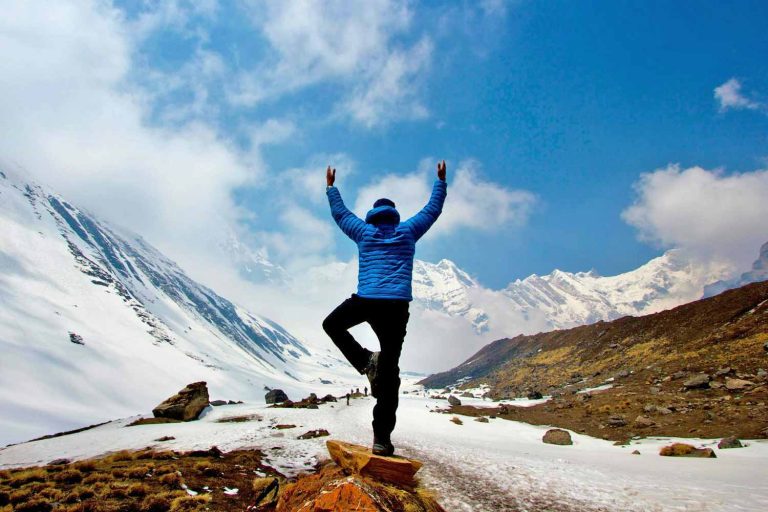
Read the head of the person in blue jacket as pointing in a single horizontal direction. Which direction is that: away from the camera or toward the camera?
away from the camera

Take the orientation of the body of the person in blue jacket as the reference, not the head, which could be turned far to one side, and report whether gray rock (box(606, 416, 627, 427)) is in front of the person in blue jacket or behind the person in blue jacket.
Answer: in front

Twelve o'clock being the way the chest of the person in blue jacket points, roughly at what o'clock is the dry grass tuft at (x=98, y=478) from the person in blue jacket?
The dry grass tuft is roughly at 10 o'clock from the person in blue jacket.

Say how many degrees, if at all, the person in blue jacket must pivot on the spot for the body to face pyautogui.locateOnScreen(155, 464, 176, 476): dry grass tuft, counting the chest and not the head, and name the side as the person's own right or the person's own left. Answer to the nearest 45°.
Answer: approximately 45° to the person's own left

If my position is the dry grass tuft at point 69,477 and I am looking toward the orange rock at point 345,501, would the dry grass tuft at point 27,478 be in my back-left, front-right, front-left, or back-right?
back-right

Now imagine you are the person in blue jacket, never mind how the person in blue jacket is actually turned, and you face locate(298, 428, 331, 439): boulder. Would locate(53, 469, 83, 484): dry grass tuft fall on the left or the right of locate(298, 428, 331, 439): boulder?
left

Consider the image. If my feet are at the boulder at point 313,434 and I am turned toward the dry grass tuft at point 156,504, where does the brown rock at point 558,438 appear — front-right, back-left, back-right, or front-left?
back-left

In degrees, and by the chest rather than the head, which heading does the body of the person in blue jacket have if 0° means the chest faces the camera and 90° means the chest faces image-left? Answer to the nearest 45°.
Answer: approximately 180°

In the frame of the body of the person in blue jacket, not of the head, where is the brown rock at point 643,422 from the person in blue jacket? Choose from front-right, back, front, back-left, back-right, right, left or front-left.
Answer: front-right

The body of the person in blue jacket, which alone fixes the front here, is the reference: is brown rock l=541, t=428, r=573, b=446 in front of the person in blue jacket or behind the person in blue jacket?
in front

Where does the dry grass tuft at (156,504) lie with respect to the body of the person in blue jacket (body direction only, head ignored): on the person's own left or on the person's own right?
on the person's own left
